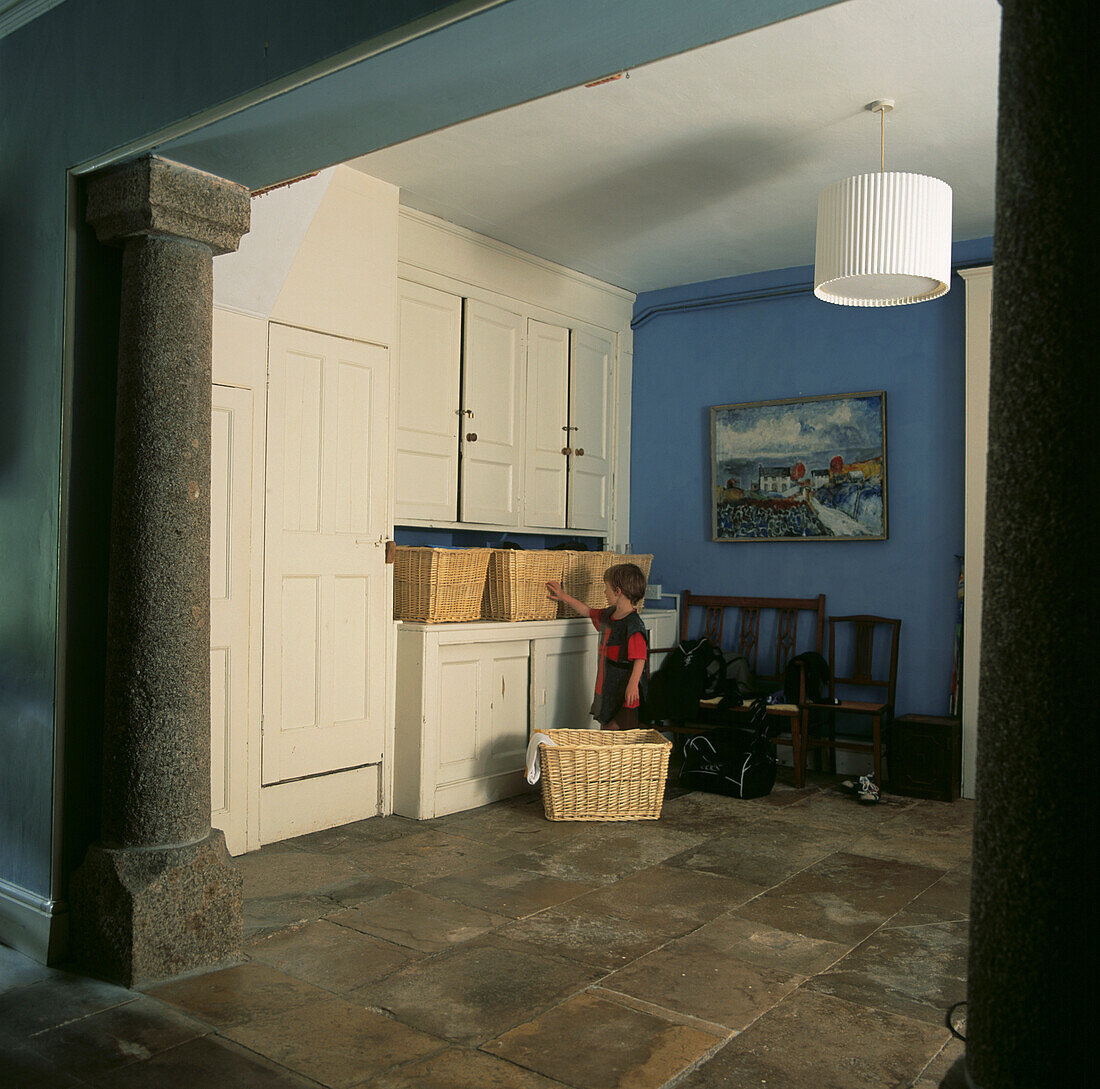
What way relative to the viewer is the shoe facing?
toward the camera

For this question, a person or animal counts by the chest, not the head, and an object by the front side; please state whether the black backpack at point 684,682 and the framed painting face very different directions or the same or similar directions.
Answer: same or similar directions

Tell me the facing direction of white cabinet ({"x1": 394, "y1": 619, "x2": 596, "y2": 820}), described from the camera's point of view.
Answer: facing the viewer and to the right of the viewer

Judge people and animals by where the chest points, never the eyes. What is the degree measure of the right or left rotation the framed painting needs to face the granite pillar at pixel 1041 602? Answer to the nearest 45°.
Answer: approximately 45° to its left

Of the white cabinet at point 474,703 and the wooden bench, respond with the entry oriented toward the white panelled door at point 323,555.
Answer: the wooden bench

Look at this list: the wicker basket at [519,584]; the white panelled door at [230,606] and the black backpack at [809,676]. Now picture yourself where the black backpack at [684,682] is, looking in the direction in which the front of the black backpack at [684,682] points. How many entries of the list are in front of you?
2

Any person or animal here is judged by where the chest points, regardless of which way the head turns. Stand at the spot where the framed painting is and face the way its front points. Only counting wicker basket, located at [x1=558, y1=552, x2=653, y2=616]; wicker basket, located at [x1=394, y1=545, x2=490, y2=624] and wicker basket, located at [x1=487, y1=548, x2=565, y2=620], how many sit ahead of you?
3

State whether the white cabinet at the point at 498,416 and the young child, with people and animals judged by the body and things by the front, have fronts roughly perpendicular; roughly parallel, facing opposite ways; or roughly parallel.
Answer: roughly perpendicular

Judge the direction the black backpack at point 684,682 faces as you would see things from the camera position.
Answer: facing the viewer and to the left of the viewer

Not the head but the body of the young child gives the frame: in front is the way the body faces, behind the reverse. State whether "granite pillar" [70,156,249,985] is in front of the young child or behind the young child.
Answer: in front

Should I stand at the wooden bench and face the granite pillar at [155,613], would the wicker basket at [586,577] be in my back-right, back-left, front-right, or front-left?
front-right

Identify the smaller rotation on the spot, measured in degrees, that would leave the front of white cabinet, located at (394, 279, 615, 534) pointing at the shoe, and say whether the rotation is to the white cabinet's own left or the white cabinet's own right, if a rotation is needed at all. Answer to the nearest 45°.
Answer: approximately 45° to the white cabinet's own left
